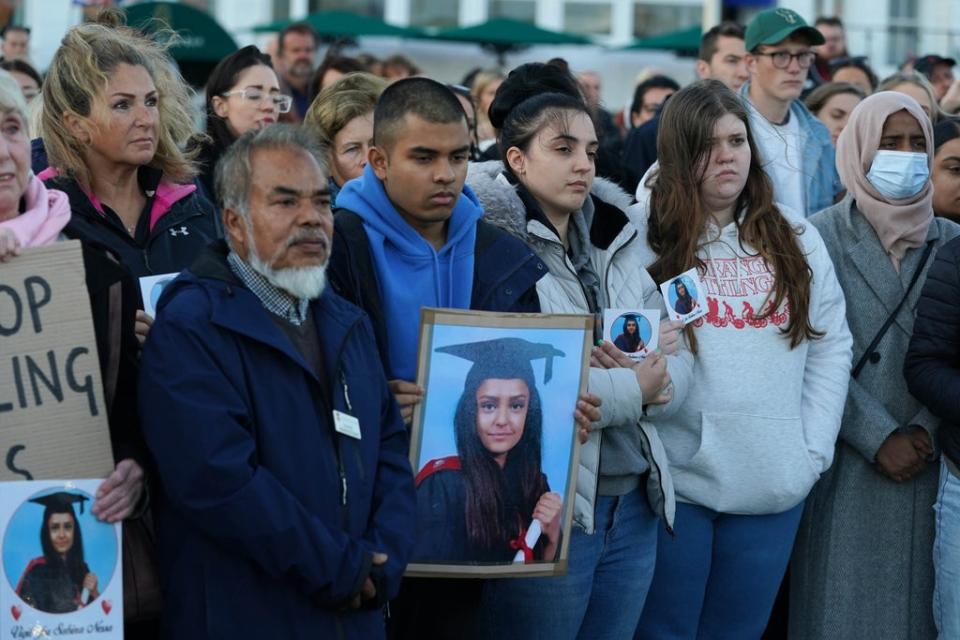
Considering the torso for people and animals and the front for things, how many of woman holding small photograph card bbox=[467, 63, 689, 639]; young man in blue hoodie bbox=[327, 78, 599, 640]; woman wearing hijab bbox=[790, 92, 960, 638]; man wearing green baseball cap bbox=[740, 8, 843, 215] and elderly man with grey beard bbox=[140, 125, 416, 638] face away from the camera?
0

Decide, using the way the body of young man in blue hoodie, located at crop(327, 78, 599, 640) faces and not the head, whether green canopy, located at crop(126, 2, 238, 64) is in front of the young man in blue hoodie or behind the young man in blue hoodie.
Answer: behind

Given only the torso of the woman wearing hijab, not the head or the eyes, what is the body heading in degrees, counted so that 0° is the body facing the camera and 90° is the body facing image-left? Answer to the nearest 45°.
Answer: approximately 315°

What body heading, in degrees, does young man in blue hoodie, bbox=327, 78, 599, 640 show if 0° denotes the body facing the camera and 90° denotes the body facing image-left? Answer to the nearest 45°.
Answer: approximately 315°

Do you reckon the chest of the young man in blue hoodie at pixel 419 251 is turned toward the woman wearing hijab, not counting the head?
no

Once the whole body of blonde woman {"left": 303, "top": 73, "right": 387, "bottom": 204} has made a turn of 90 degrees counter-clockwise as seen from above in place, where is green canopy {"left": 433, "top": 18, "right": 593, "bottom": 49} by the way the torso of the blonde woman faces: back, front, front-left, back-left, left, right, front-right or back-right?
front-left

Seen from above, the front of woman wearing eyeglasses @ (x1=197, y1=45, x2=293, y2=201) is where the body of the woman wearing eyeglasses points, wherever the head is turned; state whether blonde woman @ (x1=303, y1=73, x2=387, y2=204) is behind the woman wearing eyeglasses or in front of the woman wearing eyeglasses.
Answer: in front

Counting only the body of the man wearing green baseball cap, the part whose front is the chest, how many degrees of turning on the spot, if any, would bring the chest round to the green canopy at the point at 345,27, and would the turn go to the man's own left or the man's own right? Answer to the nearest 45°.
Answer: approximately 180°

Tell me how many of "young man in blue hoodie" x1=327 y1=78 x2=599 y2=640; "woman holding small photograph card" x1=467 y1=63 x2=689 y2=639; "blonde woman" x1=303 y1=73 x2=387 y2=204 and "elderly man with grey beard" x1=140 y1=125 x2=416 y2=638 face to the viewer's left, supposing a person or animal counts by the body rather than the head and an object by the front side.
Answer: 0

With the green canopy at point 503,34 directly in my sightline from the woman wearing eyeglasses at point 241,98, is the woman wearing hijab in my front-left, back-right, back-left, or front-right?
back-right

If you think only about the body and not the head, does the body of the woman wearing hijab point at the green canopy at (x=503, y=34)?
no

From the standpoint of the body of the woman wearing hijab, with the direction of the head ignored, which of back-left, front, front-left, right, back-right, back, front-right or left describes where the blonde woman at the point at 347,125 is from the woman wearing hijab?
back-right

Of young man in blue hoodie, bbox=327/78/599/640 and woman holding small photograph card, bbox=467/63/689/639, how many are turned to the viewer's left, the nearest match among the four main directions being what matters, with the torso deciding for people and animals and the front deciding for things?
0

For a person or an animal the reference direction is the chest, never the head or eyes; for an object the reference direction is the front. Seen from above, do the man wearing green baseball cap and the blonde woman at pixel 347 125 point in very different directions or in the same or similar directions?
same or similar directions

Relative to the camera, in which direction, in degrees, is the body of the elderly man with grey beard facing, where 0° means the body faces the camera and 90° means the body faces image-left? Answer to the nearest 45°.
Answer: approximately 315°

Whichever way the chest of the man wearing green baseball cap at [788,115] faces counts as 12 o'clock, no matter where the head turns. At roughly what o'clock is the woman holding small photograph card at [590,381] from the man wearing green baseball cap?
The woman holding small photograph card is roughly at 2 o'clock from the man wearing green baseball cap.

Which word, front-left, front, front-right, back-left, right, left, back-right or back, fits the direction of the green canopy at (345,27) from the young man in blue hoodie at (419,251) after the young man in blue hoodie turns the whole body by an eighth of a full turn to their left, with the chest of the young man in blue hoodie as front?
left

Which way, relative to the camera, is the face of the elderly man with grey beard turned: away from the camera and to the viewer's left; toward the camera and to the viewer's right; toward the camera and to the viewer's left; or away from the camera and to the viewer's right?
toward the camera and to the viewer's right

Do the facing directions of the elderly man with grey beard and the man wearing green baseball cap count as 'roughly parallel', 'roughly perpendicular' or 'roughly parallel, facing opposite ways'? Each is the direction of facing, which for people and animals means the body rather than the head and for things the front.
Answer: roughly parallel

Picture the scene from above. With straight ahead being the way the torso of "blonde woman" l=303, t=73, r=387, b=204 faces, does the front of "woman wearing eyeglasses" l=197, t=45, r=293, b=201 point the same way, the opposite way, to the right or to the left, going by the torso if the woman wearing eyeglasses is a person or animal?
the same way

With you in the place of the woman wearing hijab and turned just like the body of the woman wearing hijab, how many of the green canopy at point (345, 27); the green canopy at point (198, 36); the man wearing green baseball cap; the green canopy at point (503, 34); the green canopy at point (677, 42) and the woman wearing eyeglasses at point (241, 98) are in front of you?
0

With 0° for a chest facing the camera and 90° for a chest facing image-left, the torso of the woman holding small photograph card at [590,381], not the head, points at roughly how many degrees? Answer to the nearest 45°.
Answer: approximately 315°
